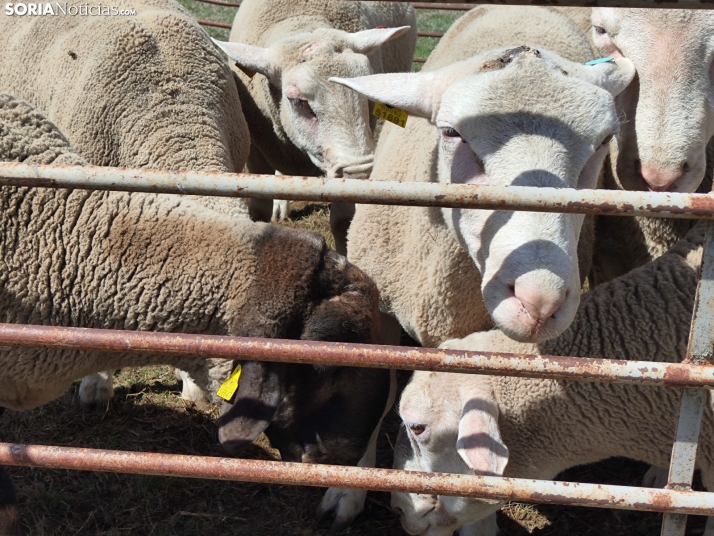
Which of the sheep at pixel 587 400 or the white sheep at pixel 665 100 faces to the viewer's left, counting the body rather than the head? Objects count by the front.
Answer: the sheep

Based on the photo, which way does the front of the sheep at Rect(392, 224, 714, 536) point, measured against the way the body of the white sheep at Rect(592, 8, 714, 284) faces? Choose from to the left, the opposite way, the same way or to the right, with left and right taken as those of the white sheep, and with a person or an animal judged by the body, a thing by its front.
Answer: to the right

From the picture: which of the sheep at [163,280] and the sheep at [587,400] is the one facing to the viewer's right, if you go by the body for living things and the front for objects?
the sheep at [163,280]

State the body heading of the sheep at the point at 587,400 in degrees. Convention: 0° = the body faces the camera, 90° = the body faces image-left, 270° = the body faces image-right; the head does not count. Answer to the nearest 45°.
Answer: approximately 90°

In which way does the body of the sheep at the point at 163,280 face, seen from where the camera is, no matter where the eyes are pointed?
to the viewer's right

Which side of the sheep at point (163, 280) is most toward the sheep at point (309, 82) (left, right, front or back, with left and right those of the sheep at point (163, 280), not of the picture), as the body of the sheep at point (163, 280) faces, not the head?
left
